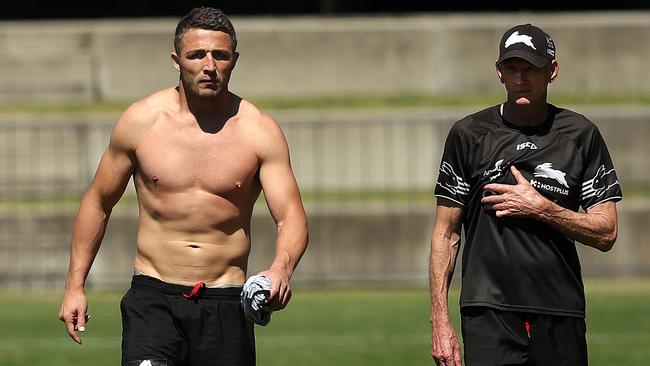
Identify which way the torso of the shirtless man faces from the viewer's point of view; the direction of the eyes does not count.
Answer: toward the camera

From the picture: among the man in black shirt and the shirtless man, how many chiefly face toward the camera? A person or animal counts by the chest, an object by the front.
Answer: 2

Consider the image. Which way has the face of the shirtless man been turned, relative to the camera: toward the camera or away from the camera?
toward the camera

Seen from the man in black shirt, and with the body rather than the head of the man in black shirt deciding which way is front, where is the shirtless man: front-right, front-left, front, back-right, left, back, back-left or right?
right

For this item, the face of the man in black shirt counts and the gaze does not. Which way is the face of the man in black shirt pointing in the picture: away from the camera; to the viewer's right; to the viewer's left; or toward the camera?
toward the camera

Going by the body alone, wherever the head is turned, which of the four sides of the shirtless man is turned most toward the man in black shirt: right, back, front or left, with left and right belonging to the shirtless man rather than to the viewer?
left
